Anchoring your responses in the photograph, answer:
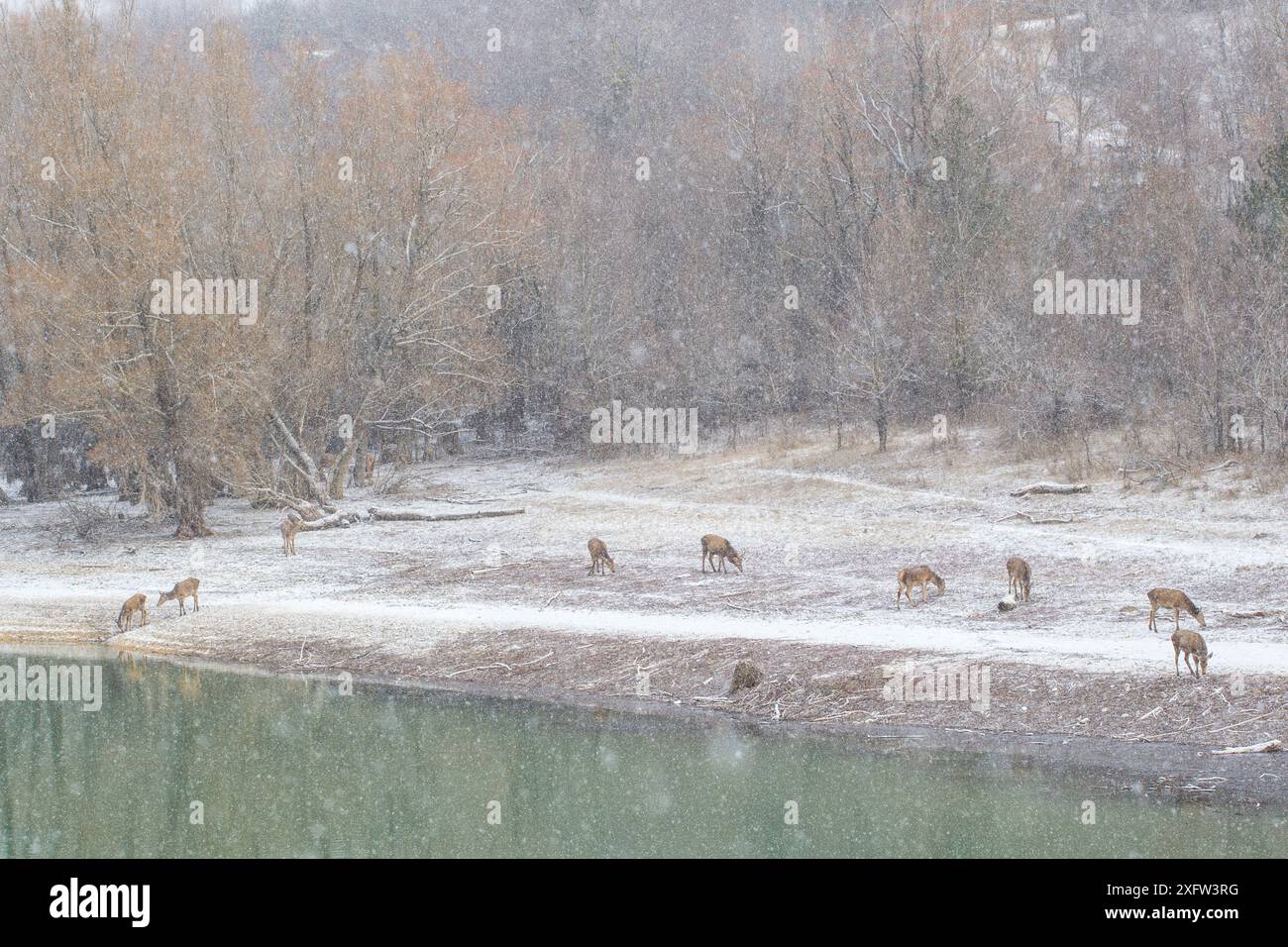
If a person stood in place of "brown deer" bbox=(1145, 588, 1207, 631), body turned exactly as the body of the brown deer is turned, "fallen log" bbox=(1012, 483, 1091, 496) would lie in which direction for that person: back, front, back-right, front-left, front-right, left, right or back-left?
left

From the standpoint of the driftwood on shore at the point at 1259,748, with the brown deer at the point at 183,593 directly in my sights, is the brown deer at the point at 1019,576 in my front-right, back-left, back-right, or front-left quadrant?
front-right

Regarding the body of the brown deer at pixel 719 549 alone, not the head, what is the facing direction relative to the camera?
to the viewer's right

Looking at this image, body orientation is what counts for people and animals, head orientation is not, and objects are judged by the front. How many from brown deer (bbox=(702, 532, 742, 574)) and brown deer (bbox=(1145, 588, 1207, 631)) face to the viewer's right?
2

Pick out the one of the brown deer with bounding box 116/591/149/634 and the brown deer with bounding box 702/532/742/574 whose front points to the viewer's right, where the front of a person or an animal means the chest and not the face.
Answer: the brown deer with bounding box 702/532/742/574

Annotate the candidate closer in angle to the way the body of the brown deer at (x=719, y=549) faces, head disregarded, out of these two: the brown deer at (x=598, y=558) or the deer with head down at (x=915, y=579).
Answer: the deer with head down

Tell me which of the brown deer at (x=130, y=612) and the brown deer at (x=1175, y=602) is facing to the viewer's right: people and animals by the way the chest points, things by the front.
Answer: the brown deer at (x=1175, y=602)

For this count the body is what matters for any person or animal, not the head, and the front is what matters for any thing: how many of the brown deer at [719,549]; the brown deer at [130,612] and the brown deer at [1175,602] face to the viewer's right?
2

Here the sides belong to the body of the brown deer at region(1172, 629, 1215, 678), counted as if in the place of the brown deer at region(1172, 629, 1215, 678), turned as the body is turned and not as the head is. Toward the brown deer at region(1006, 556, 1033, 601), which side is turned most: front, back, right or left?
back

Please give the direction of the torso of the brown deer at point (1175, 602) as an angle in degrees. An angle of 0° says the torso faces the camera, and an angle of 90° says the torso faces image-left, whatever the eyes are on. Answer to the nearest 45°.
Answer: approximately 270°

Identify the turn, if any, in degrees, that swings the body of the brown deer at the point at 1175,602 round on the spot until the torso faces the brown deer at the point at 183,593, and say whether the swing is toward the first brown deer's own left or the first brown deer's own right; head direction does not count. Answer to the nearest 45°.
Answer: approximately 180°
